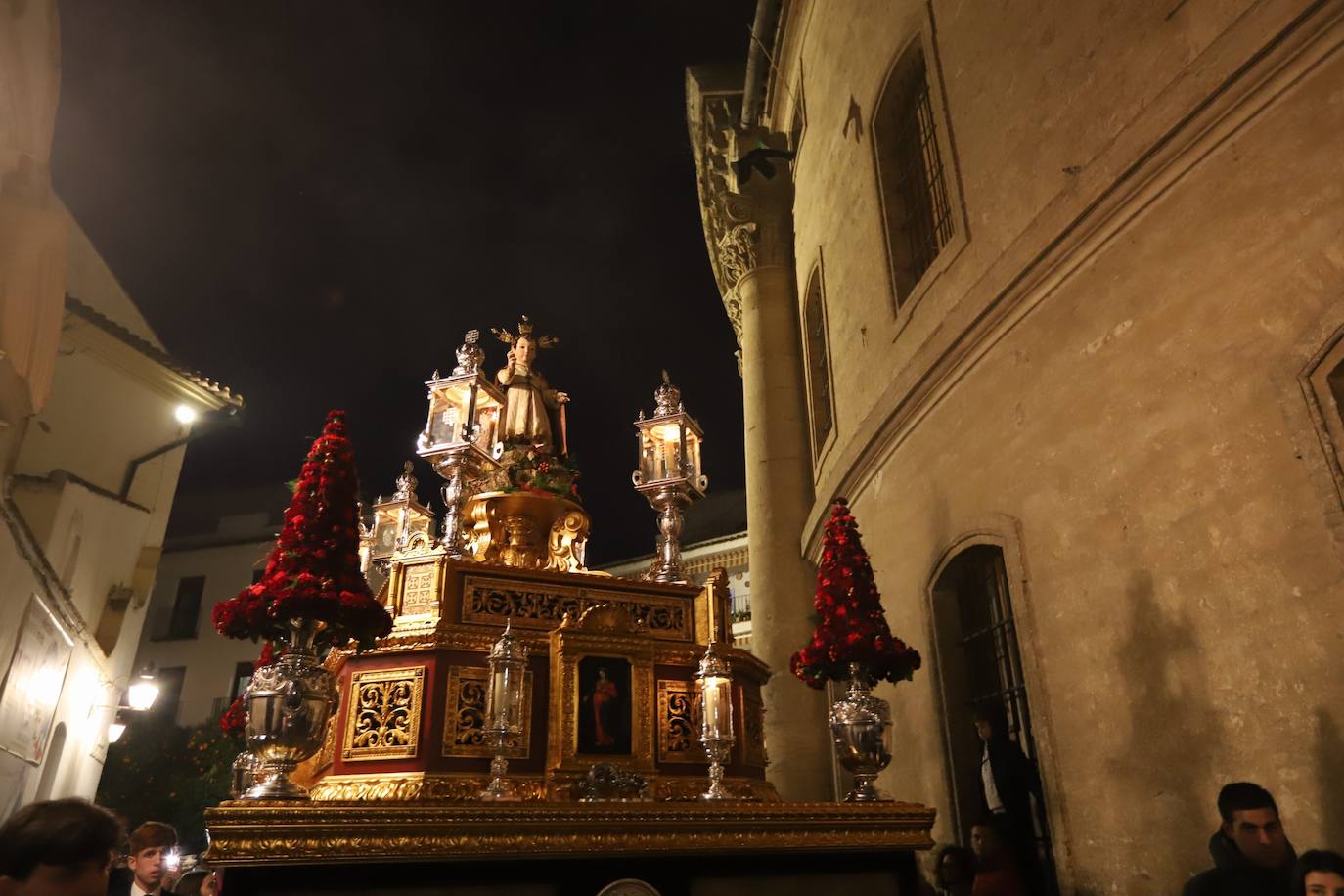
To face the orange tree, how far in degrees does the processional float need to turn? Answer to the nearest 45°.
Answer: approximately 135° to its right

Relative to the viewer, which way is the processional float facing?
toward the camera

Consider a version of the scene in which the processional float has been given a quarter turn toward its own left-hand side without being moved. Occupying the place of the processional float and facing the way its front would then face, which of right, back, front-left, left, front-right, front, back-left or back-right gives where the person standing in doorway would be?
front

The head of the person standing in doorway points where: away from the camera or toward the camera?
toward the camera
